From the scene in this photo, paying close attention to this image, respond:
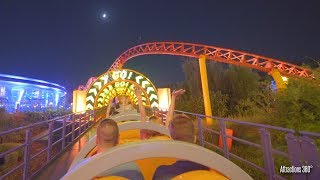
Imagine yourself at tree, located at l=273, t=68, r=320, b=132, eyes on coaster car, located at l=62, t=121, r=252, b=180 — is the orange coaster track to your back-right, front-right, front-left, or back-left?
back-right

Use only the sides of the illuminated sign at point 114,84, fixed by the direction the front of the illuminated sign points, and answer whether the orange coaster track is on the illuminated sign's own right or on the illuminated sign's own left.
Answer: on the illuminated sign's own left

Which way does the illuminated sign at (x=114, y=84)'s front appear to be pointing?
toward the camera

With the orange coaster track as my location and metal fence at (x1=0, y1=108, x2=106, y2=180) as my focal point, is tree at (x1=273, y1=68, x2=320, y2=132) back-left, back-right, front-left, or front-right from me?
front-left

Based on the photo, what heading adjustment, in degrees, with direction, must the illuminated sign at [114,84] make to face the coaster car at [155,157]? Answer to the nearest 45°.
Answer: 0° — it already faces it

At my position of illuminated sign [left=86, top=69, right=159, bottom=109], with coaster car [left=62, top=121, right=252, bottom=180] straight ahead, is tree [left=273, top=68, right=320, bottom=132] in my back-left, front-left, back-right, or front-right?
front-left

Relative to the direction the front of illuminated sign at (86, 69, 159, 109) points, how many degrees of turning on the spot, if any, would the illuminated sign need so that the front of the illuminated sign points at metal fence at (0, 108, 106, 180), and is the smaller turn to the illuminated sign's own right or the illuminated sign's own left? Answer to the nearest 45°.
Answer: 0° — it already faces it

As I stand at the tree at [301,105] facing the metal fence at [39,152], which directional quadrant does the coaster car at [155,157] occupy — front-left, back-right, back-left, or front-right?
front-left

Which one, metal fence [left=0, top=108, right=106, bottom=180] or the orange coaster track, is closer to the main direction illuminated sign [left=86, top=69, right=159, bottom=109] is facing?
the metal fence

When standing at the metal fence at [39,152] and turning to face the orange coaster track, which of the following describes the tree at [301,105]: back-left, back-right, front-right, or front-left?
front-right
